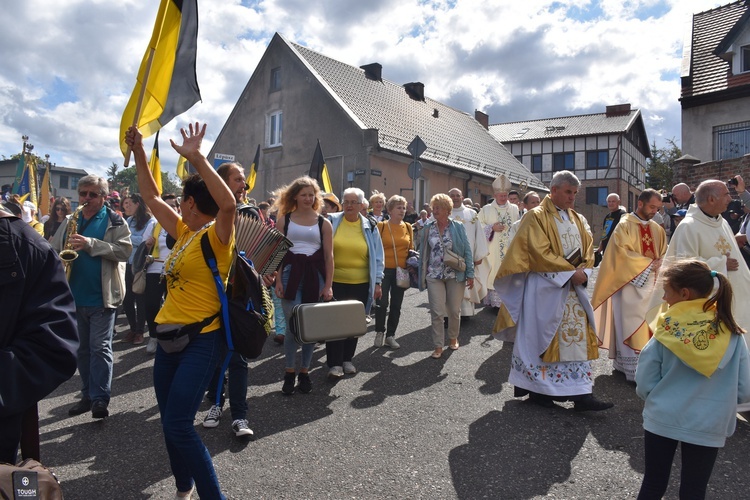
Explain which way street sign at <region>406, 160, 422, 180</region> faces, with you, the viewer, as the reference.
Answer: facing away from the viewer

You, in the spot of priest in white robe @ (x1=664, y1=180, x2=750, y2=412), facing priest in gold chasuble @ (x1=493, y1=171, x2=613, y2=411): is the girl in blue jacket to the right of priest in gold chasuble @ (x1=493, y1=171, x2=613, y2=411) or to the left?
left

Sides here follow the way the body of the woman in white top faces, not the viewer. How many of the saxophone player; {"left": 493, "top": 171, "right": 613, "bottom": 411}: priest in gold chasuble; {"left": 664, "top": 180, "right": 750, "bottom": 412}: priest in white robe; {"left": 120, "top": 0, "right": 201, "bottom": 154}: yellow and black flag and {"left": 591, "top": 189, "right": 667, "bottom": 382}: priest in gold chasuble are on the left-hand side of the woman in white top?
3

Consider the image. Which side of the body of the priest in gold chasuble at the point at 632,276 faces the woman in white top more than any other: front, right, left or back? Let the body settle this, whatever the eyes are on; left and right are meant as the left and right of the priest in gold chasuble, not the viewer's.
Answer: right

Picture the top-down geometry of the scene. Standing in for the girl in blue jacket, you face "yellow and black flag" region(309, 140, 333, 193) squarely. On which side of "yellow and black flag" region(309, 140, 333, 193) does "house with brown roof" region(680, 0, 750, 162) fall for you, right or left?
right

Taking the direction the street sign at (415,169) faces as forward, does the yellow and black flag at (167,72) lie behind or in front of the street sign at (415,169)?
behind

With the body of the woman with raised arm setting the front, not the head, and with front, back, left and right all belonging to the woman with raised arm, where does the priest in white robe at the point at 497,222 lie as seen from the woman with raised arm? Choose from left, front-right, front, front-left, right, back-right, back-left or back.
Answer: back

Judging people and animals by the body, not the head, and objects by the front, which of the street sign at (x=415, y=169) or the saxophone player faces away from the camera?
the street sign

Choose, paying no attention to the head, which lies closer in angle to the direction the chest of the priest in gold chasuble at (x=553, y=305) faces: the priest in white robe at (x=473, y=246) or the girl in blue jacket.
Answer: the girl in blue jacket

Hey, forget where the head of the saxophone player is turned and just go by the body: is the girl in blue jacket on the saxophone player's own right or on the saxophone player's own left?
on the saxophone player's own left
